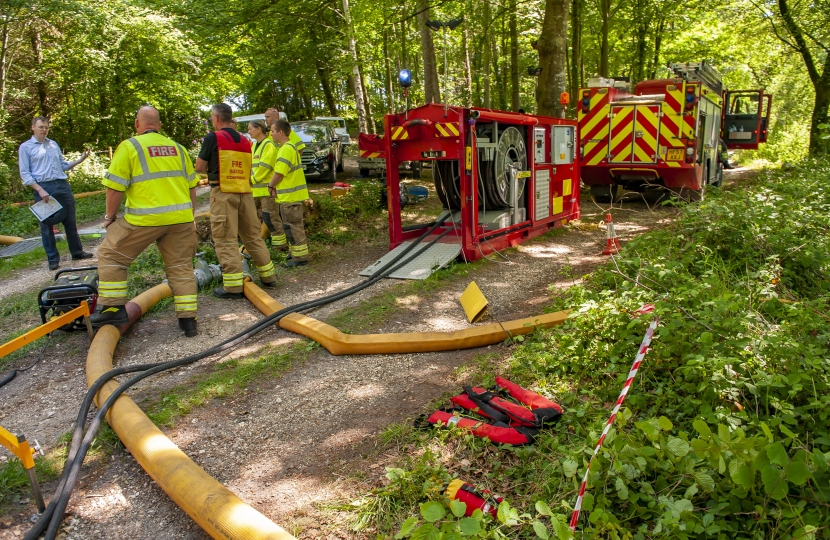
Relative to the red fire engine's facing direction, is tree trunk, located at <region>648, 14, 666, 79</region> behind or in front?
in front

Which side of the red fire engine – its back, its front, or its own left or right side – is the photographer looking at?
back

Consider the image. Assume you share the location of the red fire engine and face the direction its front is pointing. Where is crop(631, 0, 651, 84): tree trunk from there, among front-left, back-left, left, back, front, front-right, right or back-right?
front

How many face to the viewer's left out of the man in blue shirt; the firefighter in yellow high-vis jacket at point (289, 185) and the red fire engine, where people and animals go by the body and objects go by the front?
1

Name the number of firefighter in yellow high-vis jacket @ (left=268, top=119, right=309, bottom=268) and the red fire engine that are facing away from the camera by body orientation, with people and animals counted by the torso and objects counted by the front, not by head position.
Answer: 1

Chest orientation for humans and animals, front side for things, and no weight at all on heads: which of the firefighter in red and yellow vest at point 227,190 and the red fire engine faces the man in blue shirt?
the firefighter in red and yellow vest

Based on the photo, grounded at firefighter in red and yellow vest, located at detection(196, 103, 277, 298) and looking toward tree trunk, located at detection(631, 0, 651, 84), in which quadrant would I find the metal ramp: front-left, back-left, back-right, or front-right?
front-right

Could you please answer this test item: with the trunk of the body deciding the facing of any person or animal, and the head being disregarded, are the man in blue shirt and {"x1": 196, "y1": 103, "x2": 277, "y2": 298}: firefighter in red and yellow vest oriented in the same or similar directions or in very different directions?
very different directions

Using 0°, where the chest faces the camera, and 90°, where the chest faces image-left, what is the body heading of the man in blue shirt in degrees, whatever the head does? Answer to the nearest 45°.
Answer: approximately 315°

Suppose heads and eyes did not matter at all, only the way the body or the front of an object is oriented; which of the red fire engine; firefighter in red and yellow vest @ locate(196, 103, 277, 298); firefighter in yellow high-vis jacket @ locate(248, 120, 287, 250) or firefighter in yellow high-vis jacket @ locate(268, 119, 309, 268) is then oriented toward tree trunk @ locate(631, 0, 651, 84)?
the red fire engine

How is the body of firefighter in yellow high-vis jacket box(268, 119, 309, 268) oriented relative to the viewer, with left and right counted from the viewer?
facing to the left of the viewer

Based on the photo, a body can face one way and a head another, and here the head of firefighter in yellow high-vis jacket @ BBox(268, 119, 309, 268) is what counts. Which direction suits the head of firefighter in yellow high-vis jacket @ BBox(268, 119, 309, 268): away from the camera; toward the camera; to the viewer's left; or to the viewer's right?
to the viewer's left

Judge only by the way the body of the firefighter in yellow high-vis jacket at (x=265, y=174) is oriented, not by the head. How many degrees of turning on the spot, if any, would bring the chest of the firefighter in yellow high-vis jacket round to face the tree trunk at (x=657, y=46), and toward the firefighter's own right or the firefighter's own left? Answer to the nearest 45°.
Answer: approximately 180°

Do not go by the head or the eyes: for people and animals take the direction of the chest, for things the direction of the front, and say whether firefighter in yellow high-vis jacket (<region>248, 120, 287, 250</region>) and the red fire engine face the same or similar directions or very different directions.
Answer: very different directions

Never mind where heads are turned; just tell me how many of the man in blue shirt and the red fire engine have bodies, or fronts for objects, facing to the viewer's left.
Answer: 0

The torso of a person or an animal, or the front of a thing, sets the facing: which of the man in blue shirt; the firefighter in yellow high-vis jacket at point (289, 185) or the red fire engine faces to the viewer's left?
the firefighter in yellow high-vis jacket

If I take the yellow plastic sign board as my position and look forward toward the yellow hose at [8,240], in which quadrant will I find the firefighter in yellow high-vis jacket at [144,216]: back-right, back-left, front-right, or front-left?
front-left
